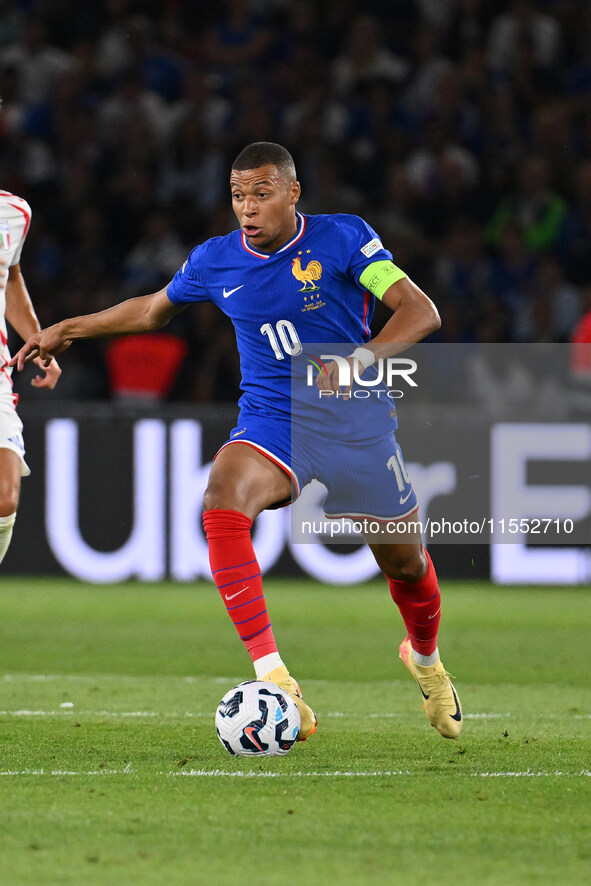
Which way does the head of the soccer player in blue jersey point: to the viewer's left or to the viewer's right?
to the viewer's left
